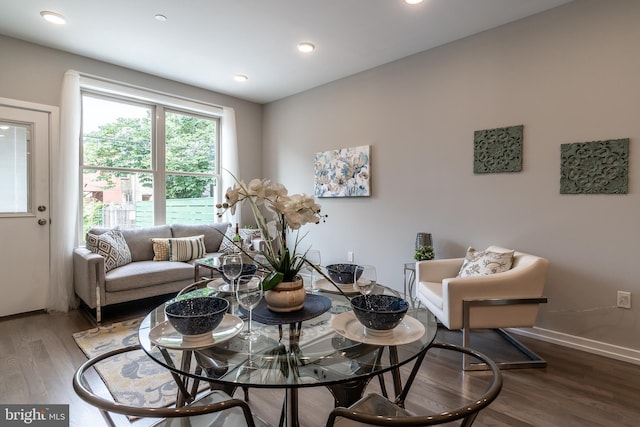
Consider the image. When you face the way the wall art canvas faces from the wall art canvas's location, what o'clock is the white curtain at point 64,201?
The white curtain is roughly at 1 o'clock from the wall art canvas.

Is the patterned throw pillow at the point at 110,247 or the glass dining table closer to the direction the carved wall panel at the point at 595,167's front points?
the glass dining table

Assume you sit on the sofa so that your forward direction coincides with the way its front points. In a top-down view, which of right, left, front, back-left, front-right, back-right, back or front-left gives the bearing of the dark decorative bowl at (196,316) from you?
front-right

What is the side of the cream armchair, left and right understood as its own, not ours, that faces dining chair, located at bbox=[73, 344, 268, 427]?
front

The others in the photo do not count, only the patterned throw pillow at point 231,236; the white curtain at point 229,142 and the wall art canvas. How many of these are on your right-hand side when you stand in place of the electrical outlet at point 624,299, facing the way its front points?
3

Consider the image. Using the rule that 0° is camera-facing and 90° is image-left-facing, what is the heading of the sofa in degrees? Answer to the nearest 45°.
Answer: approximately 315°

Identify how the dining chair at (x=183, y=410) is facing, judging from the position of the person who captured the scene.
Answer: facing away from the viewer and to the right of the viewer

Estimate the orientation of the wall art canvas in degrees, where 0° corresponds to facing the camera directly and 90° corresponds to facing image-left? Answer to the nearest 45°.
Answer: approximately 45°

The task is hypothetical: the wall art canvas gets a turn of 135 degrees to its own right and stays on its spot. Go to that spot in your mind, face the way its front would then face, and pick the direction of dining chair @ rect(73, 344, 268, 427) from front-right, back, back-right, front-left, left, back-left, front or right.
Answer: back

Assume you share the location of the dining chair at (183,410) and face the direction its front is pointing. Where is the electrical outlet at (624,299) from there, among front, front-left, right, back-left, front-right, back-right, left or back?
front-right

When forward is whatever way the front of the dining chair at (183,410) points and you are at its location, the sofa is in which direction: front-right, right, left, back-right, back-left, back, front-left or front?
front-left

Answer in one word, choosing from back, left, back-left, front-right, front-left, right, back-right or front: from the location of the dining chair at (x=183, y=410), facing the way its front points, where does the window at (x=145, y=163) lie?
front-left

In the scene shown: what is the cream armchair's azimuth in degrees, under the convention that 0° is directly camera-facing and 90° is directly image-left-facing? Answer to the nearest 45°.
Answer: approximately 45°
